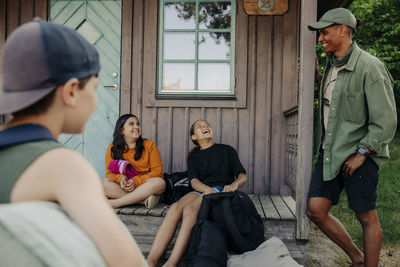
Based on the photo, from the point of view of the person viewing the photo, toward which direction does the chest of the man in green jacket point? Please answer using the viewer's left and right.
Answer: facing the viewer and to the left of the viewer

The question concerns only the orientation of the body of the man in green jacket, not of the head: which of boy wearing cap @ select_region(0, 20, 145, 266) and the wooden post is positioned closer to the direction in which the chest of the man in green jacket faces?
the boy wearing cap

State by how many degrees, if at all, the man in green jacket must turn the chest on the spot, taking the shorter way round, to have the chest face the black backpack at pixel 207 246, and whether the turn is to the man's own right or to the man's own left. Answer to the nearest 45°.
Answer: approximately 45° to the man's own right

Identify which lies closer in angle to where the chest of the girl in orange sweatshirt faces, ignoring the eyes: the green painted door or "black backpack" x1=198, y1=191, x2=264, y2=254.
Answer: the black backpack

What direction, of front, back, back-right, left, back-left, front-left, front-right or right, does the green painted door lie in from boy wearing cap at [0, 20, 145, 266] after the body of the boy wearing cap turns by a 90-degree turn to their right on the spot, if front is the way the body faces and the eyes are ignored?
back-left

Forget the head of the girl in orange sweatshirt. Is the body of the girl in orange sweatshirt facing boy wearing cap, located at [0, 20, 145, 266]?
yes

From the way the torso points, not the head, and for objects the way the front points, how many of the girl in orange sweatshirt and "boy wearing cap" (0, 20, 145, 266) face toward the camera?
1

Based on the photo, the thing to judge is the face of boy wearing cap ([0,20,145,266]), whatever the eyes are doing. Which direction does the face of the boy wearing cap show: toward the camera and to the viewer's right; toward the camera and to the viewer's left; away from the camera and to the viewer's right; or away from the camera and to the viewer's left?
away from the camera and to the viewer's right

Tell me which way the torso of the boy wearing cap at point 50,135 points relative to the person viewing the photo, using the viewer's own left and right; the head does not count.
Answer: facing away from the viewer and to the right of the viewer

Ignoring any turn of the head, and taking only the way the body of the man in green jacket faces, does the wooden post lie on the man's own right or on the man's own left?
on the man's own right
